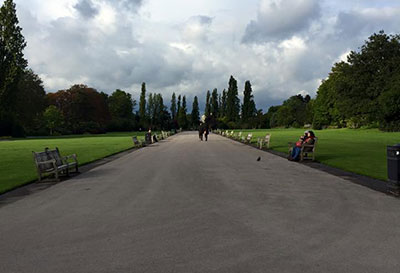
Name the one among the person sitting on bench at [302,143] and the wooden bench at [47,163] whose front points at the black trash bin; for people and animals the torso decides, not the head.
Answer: the wooden bench

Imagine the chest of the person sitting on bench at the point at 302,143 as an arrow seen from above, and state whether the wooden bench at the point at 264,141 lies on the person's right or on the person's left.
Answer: on the person's right

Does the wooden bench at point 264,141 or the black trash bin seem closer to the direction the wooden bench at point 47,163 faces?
the black trash bin

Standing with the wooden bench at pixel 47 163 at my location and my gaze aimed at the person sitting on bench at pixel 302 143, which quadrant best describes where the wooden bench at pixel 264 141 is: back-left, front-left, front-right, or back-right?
front-left

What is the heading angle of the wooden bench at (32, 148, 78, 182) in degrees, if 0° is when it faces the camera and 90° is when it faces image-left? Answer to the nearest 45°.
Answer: approximately 315°

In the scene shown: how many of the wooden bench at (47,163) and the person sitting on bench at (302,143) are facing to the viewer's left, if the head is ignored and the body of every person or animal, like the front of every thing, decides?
1

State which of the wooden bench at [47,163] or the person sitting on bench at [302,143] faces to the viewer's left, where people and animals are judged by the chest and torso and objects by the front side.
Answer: the person sitting on bench

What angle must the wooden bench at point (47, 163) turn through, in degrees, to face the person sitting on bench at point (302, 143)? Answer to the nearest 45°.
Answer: approximately 45° to its left

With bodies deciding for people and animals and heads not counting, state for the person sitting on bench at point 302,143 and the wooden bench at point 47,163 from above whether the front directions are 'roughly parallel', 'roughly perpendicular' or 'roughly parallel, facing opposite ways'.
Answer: roughly parallel, facing opposite ways

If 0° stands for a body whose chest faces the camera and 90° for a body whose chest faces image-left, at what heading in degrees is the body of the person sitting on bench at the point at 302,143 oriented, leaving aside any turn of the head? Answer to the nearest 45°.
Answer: approximately 90°

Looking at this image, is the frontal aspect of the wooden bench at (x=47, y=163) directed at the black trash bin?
yes

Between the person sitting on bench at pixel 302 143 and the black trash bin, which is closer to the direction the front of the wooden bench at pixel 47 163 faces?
the black trash bin

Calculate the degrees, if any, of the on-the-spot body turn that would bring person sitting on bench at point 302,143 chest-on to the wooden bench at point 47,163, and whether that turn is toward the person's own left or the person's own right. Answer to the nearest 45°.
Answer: approximately 45° to the person's own left
